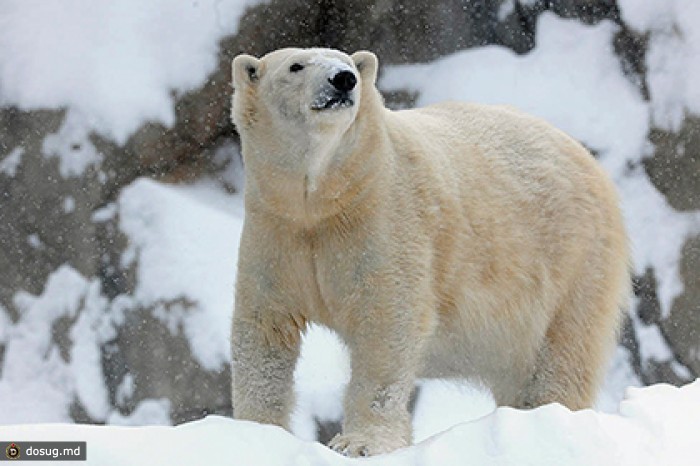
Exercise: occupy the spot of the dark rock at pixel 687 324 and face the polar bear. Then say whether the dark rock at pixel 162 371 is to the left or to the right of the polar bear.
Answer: right

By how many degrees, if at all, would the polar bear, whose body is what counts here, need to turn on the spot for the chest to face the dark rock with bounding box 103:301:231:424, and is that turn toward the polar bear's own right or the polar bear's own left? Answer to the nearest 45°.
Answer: approximately 90° to the polar bear's own right

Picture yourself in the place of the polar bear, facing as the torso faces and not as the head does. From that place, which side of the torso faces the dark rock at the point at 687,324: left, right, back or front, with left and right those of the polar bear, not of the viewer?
back

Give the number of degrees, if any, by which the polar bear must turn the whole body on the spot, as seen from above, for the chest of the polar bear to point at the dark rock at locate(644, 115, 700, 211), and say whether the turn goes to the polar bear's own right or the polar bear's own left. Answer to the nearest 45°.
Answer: approximately 180°

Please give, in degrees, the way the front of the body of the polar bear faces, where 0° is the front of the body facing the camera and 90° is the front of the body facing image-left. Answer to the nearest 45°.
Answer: approximately 45°
